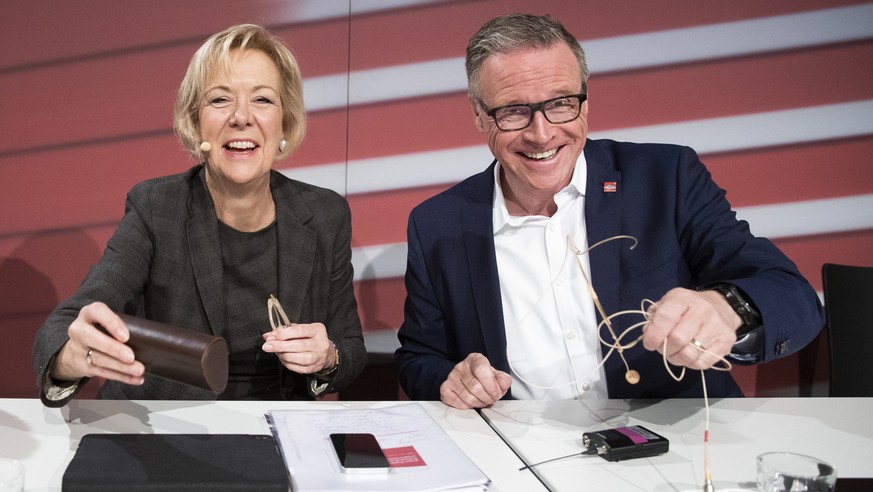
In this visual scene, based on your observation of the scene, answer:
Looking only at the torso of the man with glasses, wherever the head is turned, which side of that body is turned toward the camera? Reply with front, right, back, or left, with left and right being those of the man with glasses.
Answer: front

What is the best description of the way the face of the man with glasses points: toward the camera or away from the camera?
toward the camera

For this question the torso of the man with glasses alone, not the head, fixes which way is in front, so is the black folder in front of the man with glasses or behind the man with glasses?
in front

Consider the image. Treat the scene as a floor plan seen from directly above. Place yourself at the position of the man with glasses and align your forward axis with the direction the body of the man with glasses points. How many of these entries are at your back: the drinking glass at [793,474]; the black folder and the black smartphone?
0

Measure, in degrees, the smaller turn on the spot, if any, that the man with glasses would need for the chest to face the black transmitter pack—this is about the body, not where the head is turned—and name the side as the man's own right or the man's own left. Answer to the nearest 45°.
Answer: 0° — they already face it

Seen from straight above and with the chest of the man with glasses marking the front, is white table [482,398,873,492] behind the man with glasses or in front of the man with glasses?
in front

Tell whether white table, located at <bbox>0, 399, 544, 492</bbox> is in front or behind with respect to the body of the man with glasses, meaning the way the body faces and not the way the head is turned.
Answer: in front
